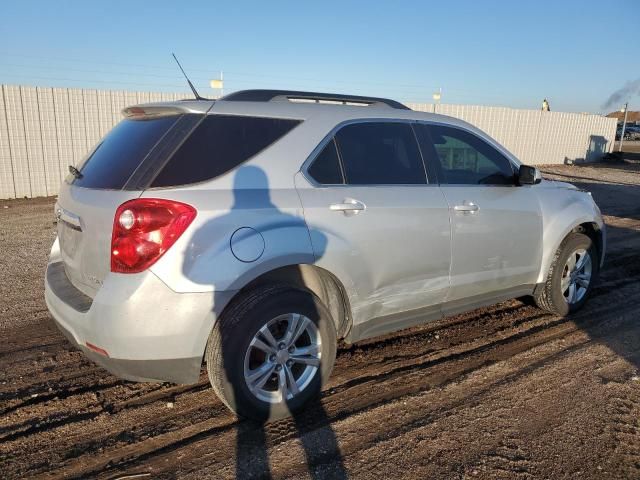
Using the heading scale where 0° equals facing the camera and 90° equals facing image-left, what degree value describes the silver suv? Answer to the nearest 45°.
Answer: approximately 225°

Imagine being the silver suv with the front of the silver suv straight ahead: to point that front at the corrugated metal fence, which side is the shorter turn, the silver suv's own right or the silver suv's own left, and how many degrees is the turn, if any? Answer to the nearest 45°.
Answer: approximately 90° to the silver suv's own left
